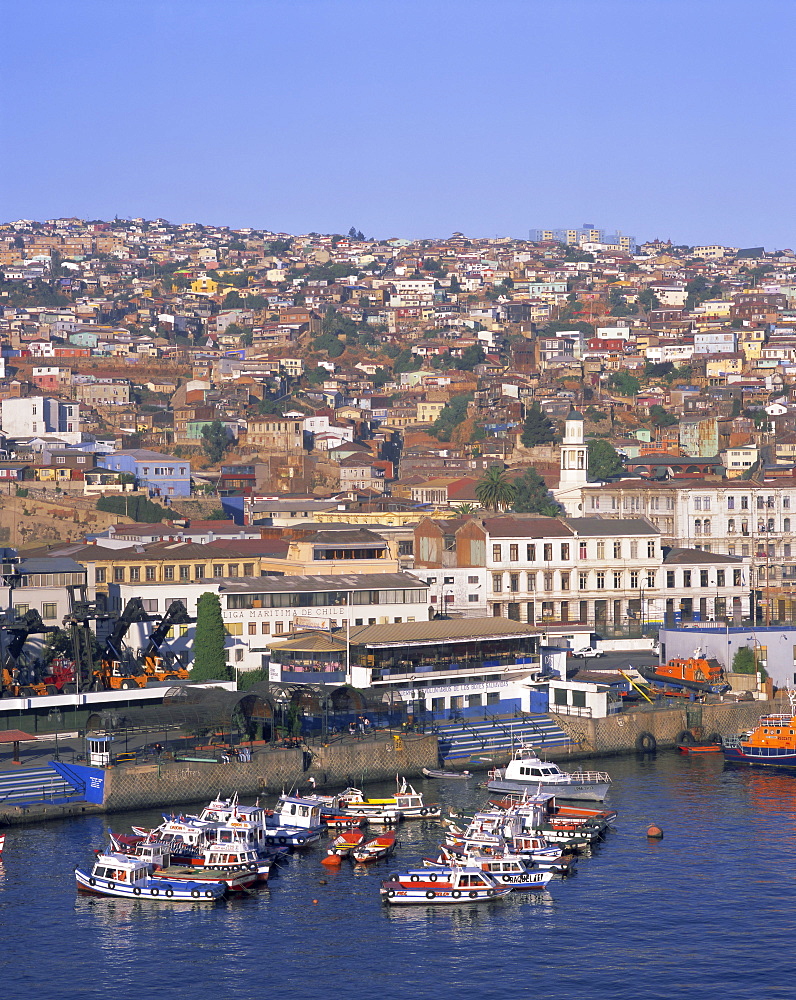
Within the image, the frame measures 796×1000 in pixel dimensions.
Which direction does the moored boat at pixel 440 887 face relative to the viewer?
to the viewer's right
